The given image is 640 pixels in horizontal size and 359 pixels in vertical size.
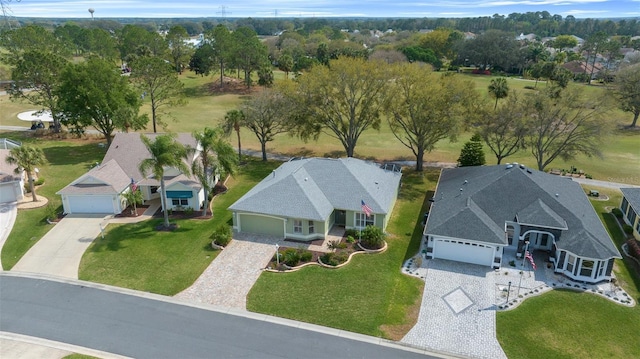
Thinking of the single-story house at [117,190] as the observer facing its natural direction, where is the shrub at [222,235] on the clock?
The shrub is roughly at 11 o'clock from the single-story house.

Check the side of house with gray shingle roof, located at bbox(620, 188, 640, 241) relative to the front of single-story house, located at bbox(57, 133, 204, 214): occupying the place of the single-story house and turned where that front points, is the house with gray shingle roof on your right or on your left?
on your left

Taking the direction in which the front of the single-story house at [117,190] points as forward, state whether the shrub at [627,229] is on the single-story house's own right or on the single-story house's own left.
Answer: on the single-story house's own left

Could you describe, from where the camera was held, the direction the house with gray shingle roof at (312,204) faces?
facing the viewer

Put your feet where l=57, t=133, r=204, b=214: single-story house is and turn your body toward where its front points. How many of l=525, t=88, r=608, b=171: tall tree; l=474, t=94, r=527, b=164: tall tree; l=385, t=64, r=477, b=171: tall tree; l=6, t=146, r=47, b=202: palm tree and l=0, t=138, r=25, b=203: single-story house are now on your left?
3

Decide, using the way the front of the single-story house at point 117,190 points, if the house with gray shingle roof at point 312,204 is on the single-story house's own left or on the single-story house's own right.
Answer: on the single-story house's own left

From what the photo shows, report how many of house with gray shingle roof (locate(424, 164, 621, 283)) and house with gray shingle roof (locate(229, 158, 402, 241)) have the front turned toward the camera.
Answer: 2

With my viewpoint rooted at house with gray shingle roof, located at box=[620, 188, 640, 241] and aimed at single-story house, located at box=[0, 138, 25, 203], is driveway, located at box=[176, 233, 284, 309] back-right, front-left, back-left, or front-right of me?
front-left

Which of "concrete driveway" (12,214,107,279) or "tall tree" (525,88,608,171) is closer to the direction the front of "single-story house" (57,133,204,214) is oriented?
the concrete driveway

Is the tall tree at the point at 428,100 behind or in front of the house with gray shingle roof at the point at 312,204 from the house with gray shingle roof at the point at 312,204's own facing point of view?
behind

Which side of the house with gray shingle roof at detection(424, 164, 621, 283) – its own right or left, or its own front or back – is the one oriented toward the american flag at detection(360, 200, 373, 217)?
right

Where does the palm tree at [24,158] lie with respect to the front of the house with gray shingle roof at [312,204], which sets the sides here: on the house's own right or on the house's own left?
on the house's own right

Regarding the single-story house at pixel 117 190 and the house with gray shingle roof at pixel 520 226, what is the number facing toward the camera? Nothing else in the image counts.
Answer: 2

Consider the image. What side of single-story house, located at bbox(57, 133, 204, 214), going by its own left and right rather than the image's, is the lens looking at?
front

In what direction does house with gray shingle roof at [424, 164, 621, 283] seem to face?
toward the camera
